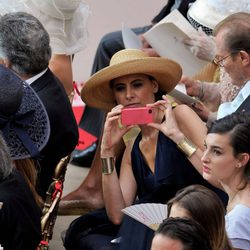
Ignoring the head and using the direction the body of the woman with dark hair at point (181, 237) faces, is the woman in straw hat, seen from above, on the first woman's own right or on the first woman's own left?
on the first woman's own right

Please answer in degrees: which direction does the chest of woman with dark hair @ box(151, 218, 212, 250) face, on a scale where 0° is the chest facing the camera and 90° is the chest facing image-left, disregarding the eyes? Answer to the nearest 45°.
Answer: approximately 45°

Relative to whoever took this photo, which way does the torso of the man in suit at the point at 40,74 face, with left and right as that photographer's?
facing away from the viewer and to the left of the viewer

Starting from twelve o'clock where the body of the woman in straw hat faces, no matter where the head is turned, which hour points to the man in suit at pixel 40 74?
The man in suit is roughly at 2 o'clock from the woman in straw hat.

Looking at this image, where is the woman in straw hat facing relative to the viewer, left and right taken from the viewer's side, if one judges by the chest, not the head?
facing the viewer and to the left of the viewer

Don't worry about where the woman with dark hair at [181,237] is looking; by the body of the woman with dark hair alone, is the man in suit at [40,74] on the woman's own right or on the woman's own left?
on the woman's own right

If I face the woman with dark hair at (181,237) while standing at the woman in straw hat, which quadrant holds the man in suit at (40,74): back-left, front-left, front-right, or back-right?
back-right

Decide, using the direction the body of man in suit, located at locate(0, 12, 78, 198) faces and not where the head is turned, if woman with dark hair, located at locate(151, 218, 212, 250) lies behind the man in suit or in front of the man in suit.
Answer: behind

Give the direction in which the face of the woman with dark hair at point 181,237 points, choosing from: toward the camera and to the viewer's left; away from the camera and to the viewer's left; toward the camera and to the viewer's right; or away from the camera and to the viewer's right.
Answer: toward the camera and to the viewer's left

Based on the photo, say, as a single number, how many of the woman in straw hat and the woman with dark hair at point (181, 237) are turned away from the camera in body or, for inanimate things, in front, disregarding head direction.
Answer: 0

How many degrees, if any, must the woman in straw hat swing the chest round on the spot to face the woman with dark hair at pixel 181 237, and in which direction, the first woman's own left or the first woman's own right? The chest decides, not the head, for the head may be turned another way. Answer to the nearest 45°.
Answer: approximately 45° to the first woman's own left
